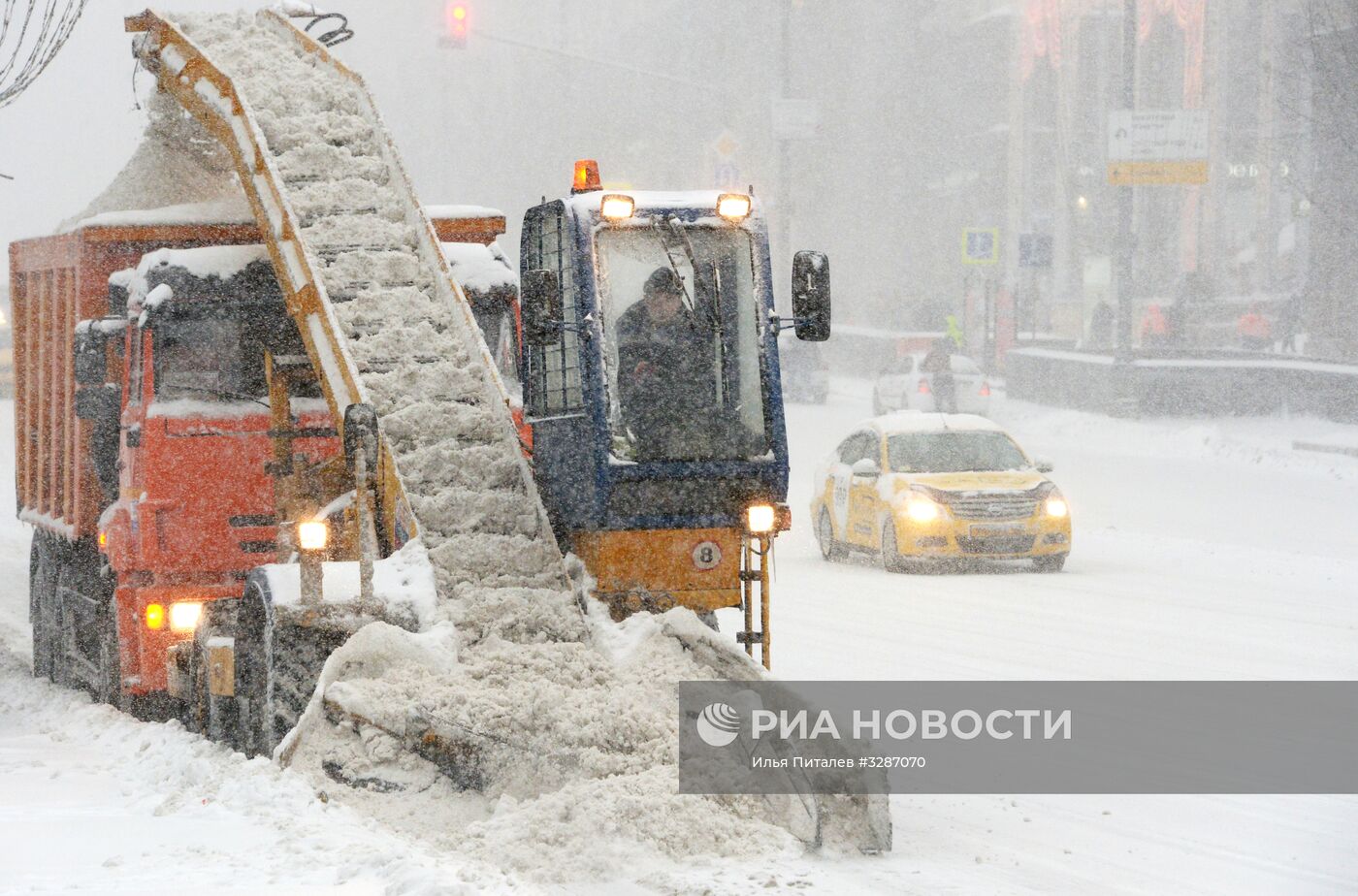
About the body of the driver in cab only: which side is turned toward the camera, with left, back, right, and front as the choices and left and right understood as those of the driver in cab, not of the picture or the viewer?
front

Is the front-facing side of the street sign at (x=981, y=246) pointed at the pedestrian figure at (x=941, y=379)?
yes

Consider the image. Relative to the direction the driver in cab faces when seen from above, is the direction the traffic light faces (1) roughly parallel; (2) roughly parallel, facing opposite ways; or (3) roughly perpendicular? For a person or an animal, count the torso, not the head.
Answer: roughly parallel

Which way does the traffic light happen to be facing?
toward the camera

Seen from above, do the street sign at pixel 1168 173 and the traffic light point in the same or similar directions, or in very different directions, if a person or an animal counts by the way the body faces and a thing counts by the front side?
same or similar directions

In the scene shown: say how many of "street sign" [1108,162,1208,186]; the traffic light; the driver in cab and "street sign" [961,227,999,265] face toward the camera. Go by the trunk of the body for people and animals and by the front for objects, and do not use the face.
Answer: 4

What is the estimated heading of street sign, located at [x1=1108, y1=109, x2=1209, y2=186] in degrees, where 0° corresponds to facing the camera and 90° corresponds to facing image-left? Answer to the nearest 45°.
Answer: approximately 0°

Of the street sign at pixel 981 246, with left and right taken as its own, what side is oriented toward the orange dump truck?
front

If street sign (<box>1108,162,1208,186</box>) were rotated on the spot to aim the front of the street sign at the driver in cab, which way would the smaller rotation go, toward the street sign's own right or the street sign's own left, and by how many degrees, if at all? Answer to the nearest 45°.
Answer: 0° — it already faces them

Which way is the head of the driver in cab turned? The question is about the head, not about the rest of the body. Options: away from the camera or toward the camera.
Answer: toward the camera

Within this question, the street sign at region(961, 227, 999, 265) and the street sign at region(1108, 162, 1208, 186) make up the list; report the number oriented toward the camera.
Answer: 2
